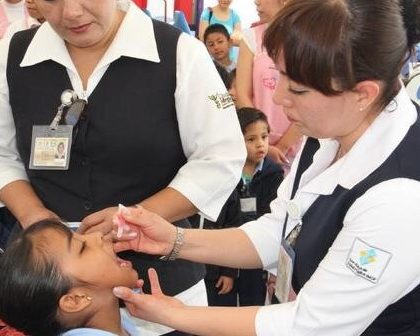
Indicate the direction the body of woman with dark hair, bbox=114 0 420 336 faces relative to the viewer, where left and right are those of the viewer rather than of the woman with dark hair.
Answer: facing to the left of the viewer
